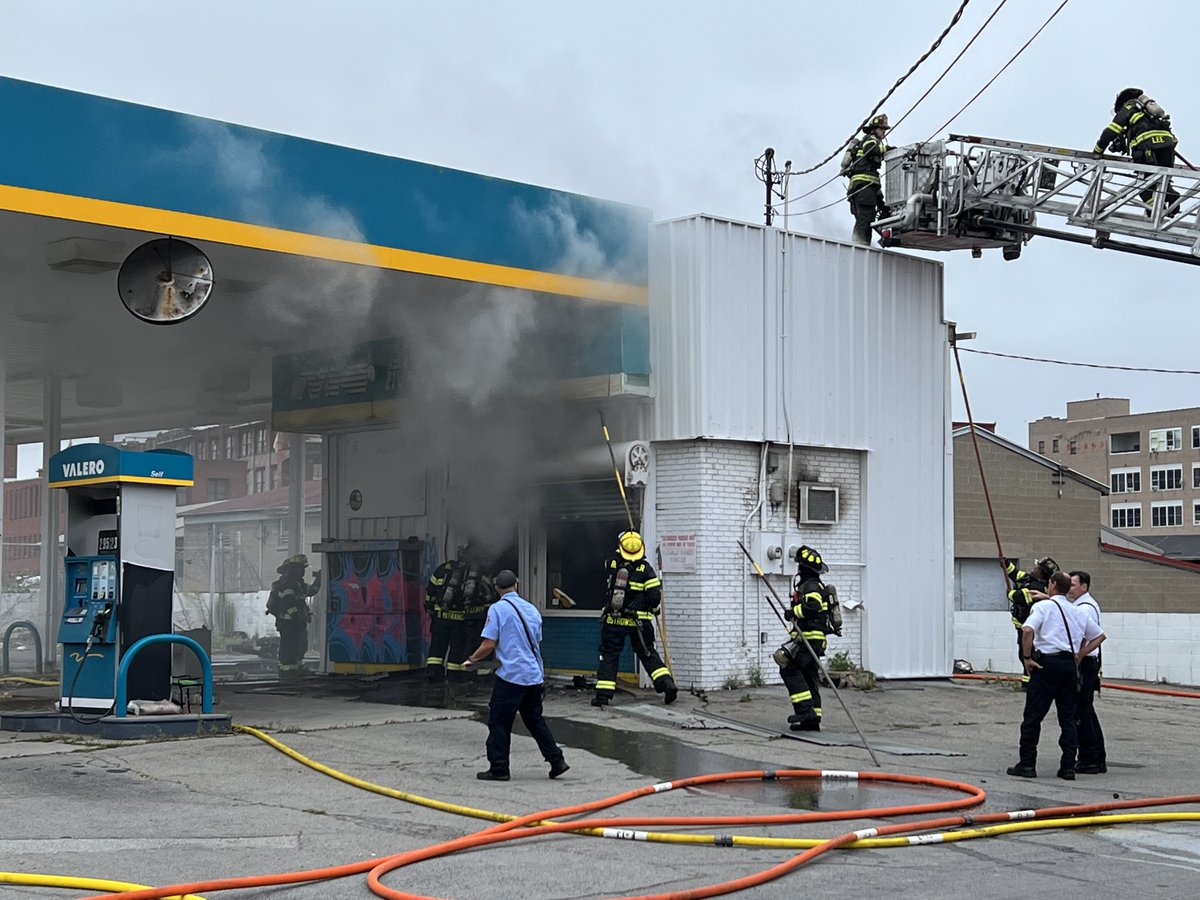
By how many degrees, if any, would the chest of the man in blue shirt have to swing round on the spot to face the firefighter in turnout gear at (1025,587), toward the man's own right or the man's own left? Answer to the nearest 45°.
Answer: approximately 90° to the man's own right

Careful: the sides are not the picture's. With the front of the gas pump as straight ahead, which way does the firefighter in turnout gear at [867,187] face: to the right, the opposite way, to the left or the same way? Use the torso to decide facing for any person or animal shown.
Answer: to the left

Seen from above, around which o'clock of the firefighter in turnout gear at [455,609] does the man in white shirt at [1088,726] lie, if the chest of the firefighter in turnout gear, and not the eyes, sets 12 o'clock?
The man in white shirt is roughly at 5 o'clock from the firefighter in turnout gear.

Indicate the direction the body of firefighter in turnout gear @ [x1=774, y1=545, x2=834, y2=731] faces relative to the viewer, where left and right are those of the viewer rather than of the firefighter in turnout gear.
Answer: facing to the left of the viewer

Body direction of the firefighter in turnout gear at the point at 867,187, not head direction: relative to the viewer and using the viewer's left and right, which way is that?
facing to the right of the viewer

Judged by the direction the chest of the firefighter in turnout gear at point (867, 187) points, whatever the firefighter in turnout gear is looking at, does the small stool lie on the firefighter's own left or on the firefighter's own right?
on the firefighter's own right

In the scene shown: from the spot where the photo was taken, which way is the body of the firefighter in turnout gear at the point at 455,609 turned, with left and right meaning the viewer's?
facing away from the viewer

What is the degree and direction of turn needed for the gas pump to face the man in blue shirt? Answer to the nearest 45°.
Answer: approximately 90° to its left

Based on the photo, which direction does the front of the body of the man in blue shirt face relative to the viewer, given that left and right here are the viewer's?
facing away from the viewer and to the left of the viewer
